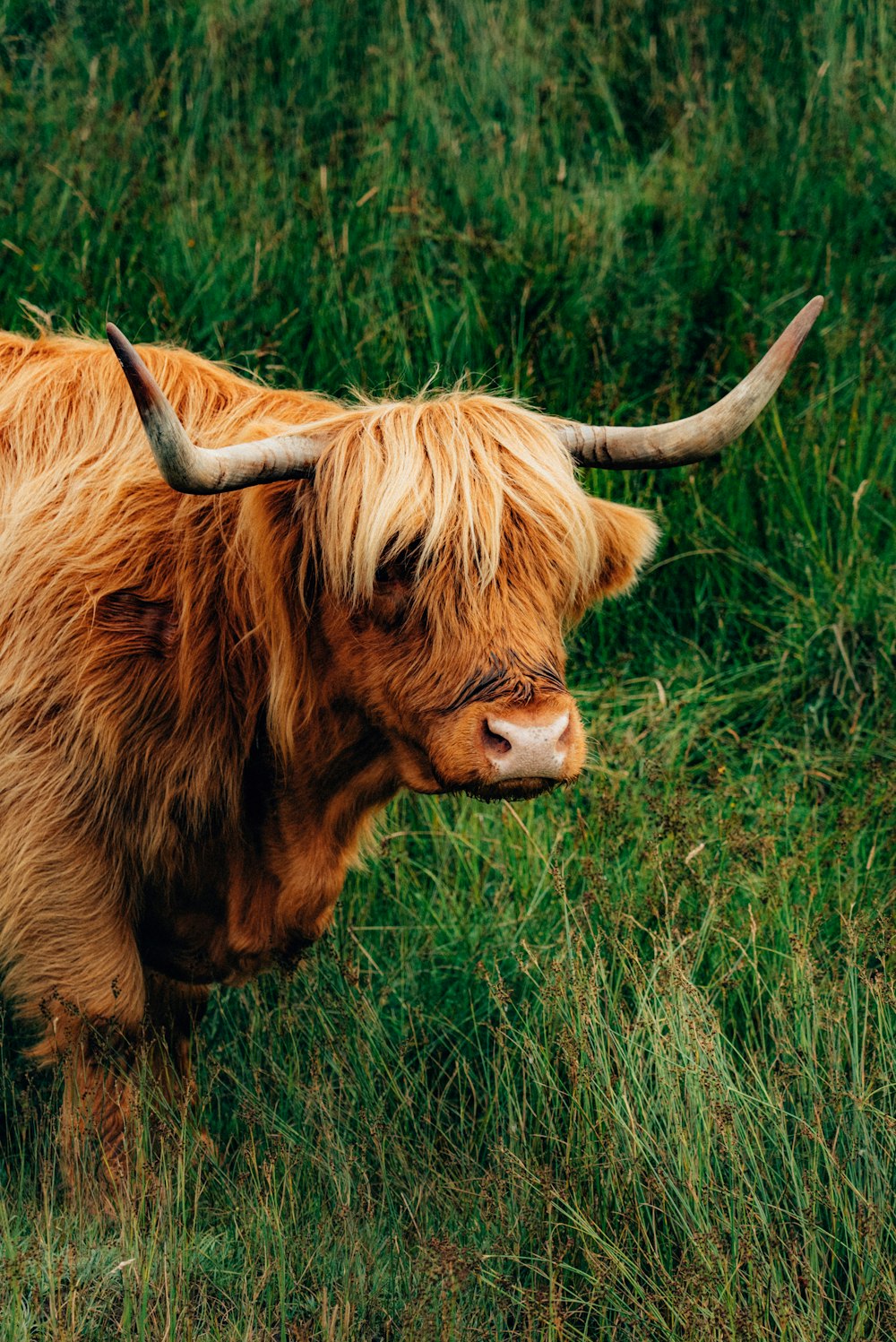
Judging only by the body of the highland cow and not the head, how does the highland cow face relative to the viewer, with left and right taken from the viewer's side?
facing the viewer and to the right of the viewer
